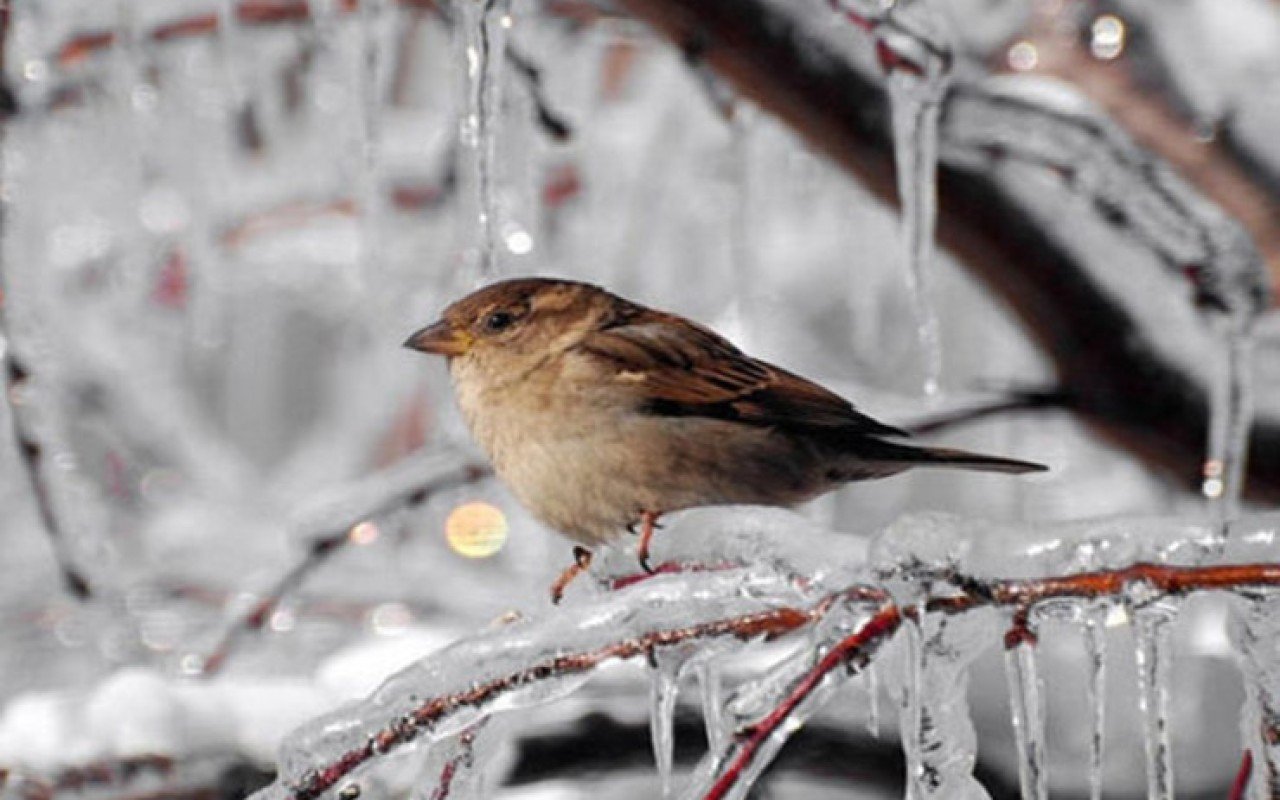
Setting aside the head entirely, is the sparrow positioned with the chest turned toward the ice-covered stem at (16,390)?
yes

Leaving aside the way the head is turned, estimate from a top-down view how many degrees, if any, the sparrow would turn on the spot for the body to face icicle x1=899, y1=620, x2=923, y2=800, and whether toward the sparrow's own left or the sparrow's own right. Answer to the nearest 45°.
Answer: approximately 180°

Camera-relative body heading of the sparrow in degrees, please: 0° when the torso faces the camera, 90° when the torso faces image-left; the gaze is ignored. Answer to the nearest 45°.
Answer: approximately 90°

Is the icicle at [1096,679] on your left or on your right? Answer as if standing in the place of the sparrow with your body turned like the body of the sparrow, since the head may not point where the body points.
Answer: on your left

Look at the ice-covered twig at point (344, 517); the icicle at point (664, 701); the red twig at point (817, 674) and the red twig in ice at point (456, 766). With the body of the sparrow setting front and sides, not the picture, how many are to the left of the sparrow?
3

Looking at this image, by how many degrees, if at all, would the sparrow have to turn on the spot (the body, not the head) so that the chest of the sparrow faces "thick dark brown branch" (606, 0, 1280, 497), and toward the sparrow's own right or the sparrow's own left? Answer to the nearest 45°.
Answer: approximately 135° to the sparrow's own right
